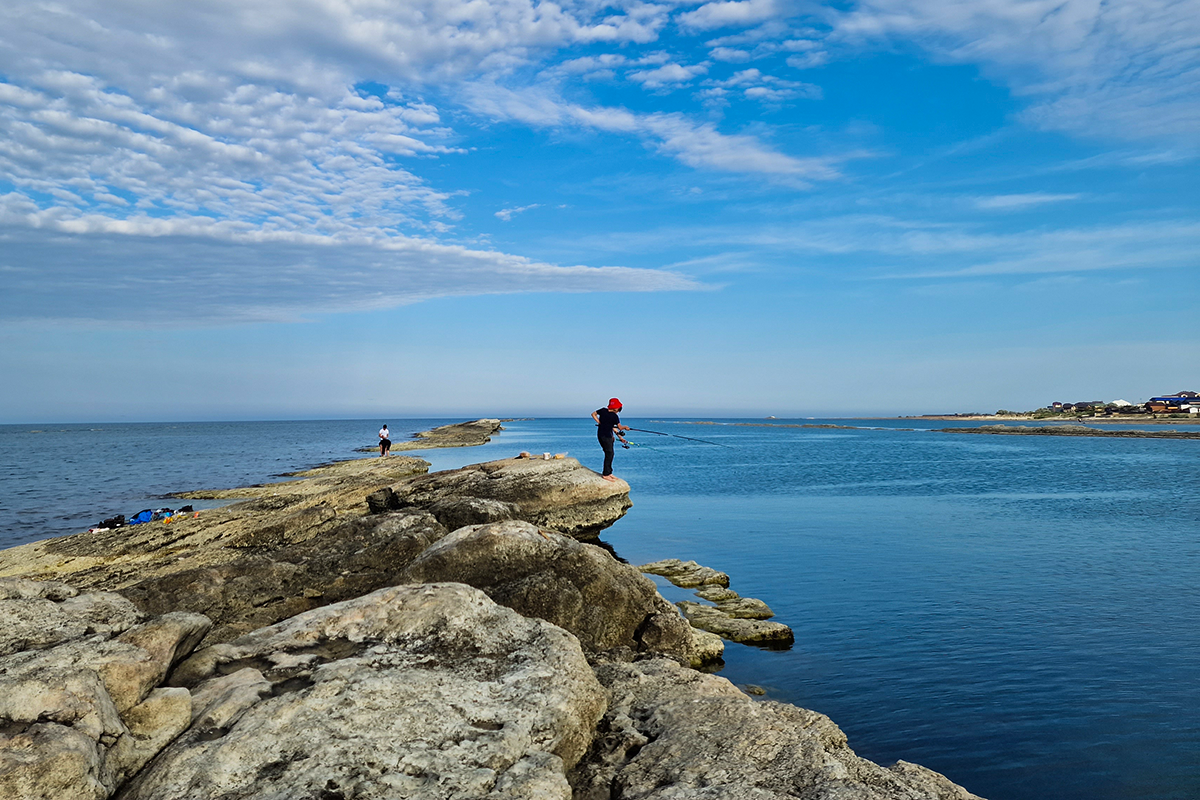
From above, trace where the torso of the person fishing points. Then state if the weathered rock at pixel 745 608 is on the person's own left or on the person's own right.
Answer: on the person's own right

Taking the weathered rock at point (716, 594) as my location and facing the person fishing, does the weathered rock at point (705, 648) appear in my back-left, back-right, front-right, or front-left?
back-left

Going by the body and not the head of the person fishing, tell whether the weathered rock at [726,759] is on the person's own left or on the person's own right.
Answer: on the person's own right

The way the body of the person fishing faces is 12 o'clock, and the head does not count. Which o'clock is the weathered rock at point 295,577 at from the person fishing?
The weathered rock is roughly at 4 o'clock from the person fishing.

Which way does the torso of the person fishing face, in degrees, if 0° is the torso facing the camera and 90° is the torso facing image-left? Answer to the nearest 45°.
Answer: approximately 270°

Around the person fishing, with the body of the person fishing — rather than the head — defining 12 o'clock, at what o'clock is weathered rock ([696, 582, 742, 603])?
The weathered rock is roughly at 2 o'clock from the person fishing.

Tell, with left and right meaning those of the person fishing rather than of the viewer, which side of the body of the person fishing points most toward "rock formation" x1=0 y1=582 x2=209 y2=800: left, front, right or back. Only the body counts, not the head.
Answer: right
